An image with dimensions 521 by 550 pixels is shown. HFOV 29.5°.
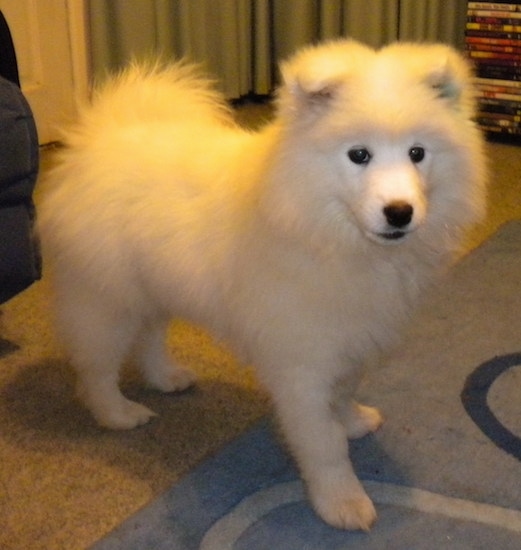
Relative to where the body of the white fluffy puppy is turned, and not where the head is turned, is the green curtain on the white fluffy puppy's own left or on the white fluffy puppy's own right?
on the white fluffy puppy's own left

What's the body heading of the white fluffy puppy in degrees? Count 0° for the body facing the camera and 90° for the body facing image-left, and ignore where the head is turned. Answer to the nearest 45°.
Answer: approximately 315°
